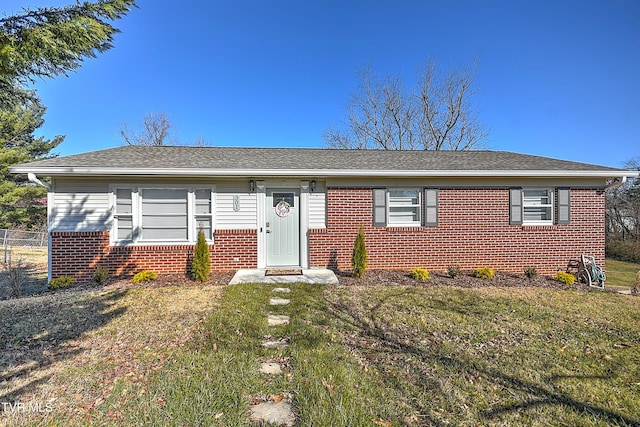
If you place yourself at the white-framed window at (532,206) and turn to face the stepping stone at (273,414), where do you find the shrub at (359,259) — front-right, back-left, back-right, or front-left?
front-right

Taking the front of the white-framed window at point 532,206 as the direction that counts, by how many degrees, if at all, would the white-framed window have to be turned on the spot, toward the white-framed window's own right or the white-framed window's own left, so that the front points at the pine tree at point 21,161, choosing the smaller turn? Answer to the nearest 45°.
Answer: approximately 90° to the white-framed window's own right

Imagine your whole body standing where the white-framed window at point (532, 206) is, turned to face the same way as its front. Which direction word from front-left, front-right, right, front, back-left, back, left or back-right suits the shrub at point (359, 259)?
front-right

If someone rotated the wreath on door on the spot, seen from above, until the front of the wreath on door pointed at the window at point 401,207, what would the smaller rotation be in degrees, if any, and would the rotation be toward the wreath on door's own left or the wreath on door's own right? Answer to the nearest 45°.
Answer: approximately 90° to the wreath on door's own left

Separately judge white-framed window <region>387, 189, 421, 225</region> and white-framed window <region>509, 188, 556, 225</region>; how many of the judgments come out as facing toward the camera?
2

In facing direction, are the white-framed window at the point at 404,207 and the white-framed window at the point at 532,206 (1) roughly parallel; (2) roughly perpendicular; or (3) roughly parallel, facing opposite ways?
roughly parallel

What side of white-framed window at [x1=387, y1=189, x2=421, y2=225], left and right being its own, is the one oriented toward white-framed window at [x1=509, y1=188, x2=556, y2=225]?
left

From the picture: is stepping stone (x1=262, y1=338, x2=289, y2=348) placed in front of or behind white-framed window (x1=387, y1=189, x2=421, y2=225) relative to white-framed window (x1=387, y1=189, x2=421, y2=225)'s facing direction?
in front

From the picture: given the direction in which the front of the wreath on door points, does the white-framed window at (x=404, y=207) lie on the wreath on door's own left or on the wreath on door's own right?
on the wreath on door's own left

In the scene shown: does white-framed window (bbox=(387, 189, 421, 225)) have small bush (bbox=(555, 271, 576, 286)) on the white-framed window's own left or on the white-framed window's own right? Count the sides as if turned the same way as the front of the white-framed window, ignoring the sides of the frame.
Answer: on the white-framed window's own left

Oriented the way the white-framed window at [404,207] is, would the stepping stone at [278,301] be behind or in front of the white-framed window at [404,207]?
in front

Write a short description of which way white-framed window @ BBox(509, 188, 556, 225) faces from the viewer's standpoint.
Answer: facing the viewer

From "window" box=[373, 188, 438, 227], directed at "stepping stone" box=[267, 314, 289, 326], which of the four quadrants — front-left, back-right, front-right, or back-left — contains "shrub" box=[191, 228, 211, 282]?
front-right

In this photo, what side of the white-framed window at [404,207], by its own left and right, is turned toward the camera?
front
